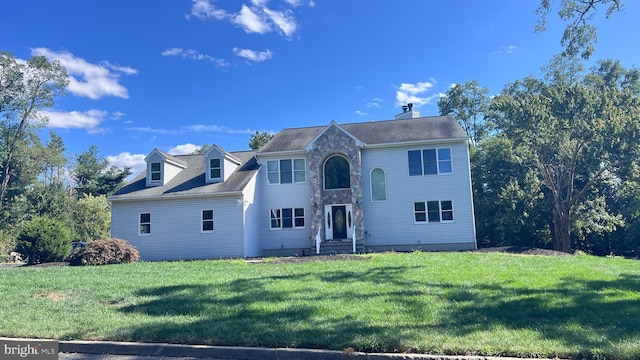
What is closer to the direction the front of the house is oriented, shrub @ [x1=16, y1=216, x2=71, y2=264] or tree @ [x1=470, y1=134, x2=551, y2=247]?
the shrub

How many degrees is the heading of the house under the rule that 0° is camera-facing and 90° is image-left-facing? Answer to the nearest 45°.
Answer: approximately 0°

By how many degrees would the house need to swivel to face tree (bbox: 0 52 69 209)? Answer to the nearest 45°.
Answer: approximately 135° to its right

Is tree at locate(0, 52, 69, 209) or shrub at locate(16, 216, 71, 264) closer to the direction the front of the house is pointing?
the shrub

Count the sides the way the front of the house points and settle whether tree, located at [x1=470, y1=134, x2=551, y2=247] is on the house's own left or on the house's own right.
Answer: on the house's own left

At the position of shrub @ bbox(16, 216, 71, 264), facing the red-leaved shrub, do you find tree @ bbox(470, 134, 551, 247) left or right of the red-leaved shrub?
left

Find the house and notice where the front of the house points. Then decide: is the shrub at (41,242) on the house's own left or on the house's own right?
on the house's own right

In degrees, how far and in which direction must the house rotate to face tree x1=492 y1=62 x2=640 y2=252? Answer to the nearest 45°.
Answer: approximately 90° to its left

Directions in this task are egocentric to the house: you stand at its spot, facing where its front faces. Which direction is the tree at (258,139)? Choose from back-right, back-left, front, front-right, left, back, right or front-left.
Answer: back
